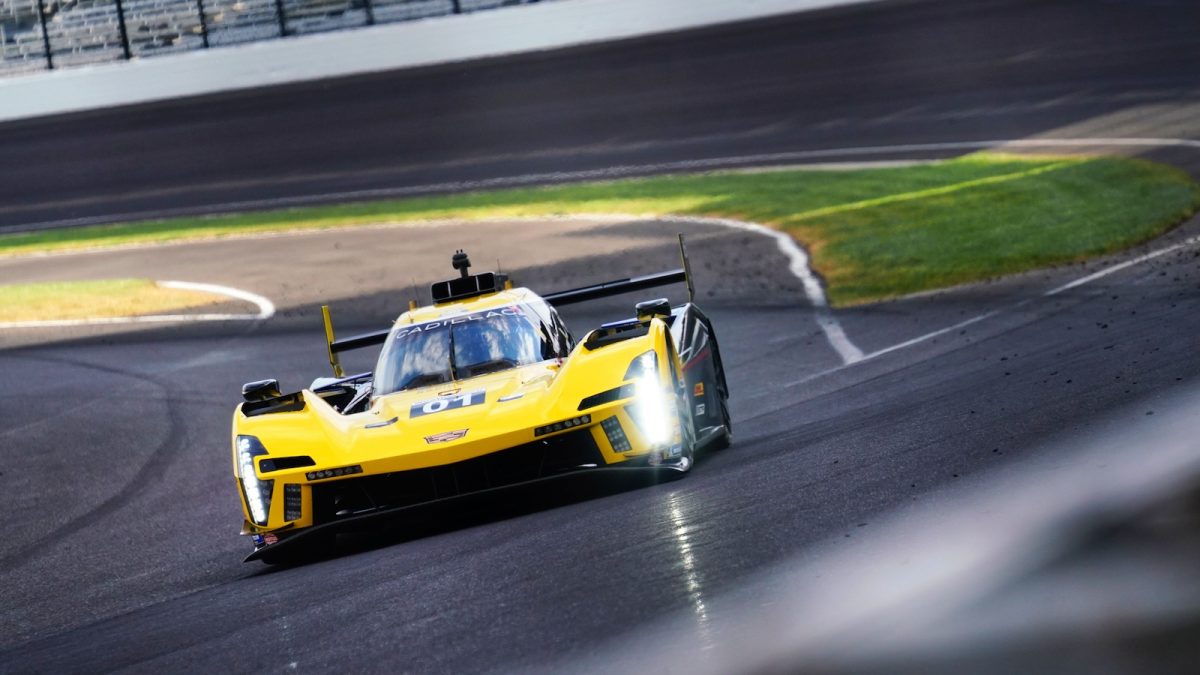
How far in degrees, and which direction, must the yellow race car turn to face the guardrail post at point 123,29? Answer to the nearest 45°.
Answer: approximately 180°

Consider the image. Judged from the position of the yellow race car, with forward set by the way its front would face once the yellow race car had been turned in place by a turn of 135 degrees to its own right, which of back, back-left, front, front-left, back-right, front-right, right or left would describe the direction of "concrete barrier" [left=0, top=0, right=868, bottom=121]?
front-right

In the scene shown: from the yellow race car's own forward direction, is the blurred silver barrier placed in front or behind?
in front

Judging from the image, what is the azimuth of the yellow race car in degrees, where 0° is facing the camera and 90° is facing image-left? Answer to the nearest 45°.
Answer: approximately 0°

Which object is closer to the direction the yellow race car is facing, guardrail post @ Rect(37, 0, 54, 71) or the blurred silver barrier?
the blurred silver barrier

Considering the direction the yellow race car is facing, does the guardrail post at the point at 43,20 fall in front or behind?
behind

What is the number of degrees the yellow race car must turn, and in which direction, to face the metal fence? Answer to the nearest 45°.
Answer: approximately 180°
